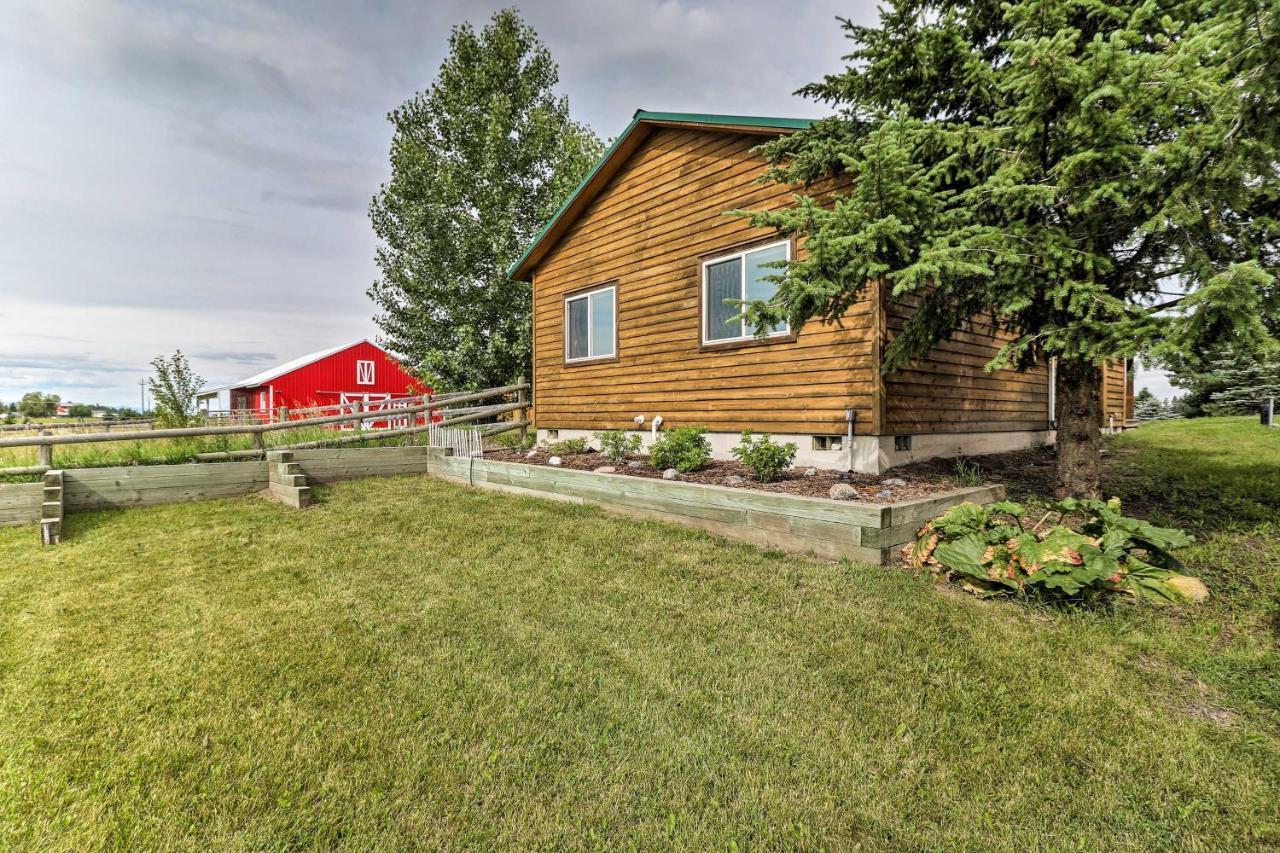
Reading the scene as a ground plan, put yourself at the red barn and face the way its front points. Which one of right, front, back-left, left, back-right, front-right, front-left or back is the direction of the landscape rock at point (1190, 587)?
front-right

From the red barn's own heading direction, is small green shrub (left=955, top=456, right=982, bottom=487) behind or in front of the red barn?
in front

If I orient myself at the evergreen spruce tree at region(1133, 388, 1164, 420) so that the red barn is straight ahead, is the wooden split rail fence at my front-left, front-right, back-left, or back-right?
front-left

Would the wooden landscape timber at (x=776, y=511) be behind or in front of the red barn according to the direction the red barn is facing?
in front

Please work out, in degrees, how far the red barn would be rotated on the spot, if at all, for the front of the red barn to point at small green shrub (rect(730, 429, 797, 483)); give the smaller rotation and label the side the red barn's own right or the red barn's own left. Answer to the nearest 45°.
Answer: approximately 45° to the red barn's own right

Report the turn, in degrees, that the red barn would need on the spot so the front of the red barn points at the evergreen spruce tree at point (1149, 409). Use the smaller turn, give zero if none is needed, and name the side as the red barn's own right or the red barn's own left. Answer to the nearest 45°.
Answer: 0° — it already faces it

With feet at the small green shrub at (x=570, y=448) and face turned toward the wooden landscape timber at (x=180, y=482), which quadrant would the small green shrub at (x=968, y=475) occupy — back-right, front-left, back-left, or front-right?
back-left

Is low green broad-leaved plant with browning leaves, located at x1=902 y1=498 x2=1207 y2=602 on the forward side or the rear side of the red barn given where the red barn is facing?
on the forward side

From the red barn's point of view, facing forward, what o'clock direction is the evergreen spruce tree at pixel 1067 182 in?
The evergreen spruce tree is roughly at 1 o'clock from the red barn.
